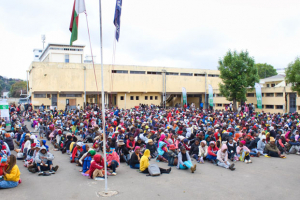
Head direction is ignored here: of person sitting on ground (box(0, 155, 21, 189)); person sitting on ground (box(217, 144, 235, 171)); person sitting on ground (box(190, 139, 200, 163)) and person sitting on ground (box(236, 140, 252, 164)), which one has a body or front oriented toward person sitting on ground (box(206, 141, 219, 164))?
person sitting on ground (box(190, 139, 200, 163))

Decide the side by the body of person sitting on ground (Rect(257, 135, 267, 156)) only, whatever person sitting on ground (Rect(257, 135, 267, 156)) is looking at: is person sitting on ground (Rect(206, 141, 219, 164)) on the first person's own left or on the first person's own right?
on the first person's own right

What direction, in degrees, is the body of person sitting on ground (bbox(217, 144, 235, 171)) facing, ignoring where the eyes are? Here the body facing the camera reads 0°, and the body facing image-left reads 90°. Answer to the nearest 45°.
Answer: approximately 315°

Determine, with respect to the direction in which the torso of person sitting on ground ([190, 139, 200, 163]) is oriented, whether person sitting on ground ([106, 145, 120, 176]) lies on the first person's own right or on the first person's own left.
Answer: on the first person's own right
